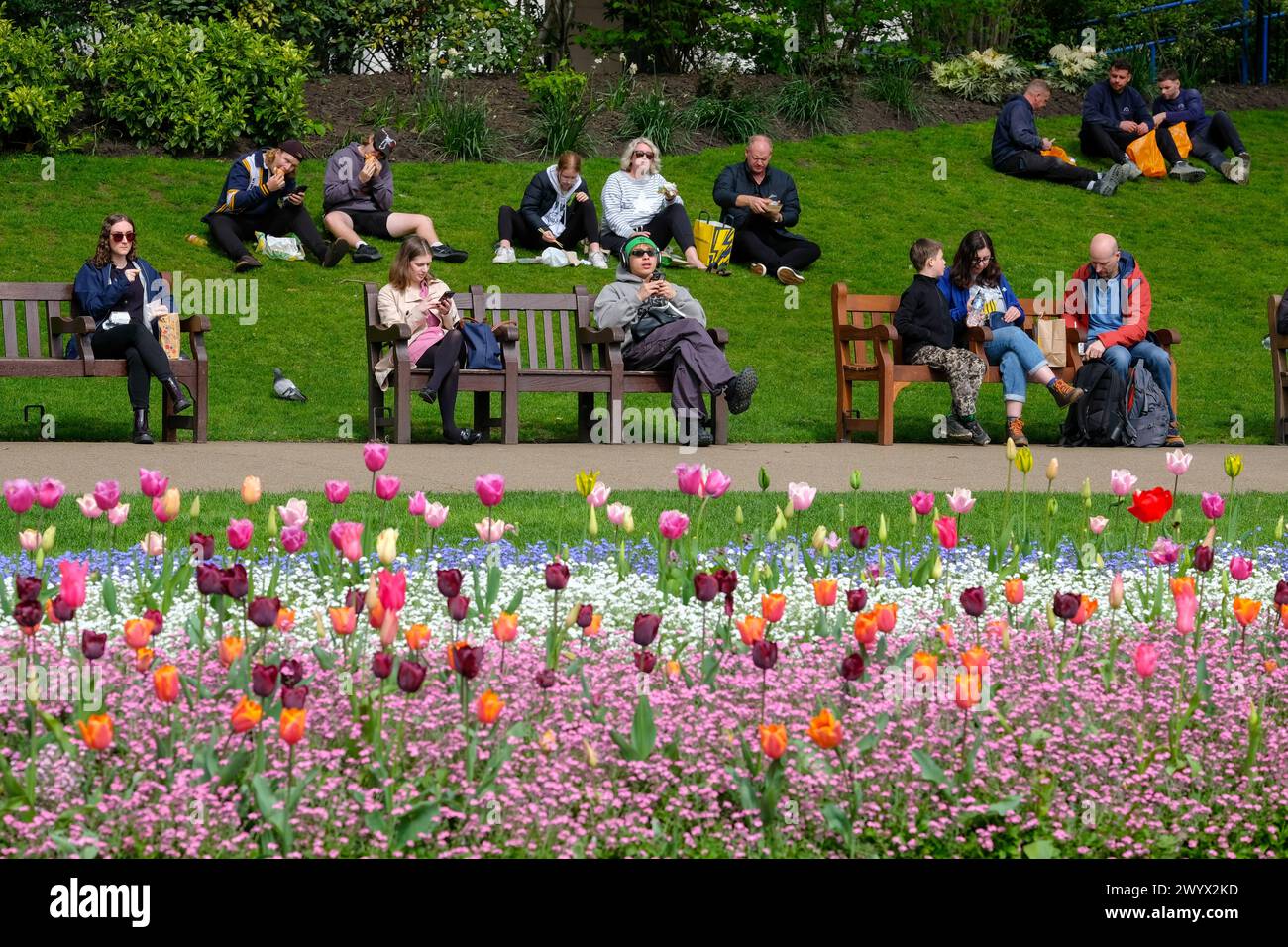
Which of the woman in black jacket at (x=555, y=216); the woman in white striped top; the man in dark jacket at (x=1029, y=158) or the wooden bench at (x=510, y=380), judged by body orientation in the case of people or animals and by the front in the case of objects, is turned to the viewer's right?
the man in dark jacket

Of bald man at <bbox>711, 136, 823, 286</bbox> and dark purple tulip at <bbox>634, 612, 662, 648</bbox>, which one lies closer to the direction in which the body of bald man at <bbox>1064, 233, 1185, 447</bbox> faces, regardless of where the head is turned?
the dark purple tulip

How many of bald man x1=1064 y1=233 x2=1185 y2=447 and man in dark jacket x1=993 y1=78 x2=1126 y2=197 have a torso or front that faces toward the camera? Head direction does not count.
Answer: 1

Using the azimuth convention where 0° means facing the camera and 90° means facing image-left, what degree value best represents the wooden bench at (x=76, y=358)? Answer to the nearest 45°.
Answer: approximately 0°

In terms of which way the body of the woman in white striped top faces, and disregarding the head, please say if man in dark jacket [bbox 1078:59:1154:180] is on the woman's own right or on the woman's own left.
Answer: on the woman's own left

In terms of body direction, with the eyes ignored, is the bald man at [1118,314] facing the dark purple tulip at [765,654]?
yes

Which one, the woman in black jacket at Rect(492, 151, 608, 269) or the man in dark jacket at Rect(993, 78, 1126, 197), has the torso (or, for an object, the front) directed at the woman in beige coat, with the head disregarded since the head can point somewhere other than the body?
the woman in black jacket

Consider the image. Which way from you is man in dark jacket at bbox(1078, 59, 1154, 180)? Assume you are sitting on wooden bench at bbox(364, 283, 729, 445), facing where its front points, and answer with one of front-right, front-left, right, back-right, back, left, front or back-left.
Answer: back-left

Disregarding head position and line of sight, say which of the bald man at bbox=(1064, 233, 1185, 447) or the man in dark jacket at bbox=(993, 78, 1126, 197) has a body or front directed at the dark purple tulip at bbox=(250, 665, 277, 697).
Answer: the bald man

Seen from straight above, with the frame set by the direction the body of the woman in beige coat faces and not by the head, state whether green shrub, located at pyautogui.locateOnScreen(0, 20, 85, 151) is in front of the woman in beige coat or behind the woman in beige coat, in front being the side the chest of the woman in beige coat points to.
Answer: behind

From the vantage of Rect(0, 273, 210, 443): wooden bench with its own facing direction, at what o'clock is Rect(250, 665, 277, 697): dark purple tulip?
The dark purple tulip is roughly at 12 o'clock from the wooden bench.

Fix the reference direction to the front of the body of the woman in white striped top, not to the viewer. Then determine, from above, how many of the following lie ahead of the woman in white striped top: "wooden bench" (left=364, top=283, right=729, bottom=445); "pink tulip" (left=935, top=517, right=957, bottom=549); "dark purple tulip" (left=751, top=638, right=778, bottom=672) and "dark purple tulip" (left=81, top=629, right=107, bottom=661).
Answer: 4
